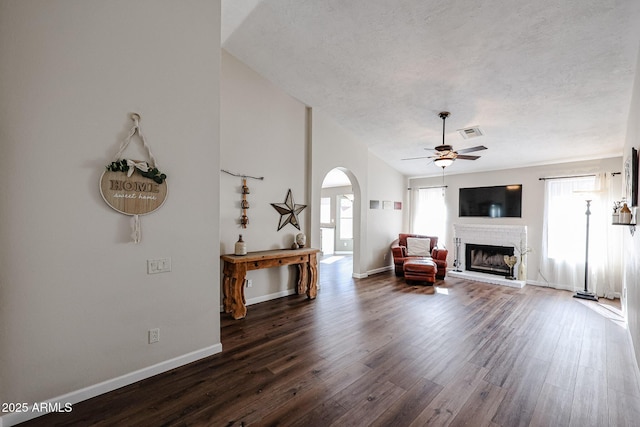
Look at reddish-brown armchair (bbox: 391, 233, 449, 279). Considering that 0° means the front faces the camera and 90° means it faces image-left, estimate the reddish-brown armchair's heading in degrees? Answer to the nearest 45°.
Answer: approximately 0°

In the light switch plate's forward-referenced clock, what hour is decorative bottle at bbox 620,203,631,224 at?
The decorative bottle is roughly at 10 o'clock from the light switch plate.

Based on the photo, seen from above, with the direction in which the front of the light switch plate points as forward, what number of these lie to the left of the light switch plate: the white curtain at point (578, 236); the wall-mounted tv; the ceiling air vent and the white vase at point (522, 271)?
4

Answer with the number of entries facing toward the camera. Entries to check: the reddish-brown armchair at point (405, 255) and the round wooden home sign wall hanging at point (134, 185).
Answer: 2

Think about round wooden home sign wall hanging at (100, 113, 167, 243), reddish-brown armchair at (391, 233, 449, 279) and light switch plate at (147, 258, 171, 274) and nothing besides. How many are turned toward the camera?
3

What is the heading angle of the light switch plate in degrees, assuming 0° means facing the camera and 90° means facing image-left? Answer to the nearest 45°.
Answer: approximately 0°

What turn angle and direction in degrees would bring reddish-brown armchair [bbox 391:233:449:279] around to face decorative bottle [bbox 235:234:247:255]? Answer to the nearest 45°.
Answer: approximately 45° to its right

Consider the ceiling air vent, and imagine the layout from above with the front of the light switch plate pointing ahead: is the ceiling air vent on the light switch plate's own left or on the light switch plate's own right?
on the light switch plate's own left
